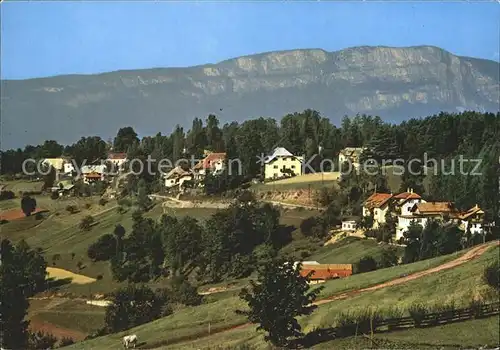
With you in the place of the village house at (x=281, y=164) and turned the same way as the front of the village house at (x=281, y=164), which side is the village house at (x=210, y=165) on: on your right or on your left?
on your right

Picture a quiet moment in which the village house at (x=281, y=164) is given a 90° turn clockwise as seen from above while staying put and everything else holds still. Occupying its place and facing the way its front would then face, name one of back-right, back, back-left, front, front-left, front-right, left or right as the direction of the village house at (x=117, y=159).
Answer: front-right

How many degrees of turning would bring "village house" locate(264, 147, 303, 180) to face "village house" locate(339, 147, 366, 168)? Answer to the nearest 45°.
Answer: approximately 90° to its left

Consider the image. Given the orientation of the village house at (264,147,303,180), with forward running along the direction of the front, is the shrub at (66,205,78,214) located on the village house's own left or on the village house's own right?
on the village house's own right

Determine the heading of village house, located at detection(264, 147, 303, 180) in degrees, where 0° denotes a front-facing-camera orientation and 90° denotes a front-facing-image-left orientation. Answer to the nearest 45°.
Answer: approximately 0°

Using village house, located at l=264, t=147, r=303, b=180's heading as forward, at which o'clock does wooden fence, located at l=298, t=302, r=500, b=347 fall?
The wooden fence is roughly at 12 o'clock from the village house.

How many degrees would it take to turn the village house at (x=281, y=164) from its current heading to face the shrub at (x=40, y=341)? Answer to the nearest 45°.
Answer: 0° — it already faces it

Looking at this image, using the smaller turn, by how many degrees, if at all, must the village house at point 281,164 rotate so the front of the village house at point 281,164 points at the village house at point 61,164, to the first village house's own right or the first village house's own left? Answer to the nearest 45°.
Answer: approximately 135° to the first village house's own right

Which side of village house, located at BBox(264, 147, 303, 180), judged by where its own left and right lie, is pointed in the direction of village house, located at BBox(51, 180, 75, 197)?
right
